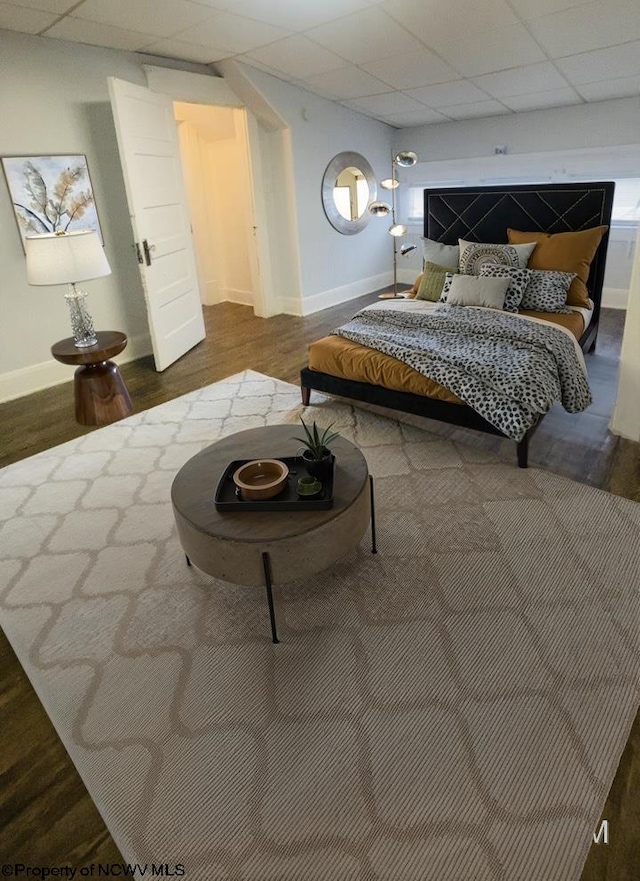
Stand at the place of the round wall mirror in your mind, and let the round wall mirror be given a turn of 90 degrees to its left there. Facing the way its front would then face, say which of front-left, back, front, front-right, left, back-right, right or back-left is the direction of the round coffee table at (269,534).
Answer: back-right

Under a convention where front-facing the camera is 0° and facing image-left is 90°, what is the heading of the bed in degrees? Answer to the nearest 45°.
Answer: approximately 45°

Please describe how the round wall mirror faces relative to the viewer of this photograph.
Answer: facing the viewer and to the right of the viewer

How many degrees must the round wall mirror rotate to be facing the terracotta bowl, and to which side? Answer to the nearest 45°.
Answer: approximately 45° to its right

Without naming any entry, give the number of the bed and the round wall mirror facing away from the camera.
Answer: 0

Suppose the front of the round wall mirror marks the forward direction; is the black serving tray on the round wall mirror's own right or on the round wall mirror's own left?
on the round wall mirror's own right

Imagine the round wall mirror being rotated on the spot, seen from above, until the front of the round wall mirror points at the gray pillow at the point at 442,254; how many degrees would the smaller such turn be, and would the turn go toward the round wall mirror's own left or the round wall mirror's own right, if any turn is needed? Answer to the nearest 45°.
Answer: approximately 45° to the round wall mirror's own right

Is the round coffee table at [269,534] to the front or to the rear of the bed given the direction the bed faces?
to the front

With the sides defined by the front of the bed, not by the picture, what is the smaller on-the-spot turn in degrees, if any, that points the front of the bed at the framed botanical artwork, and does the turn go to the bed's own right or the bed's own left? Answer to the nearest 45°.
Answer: approximately 45° to the bed's own right

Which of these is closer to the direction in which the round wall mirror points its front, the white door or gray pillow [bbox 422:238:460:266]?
the gray pillow

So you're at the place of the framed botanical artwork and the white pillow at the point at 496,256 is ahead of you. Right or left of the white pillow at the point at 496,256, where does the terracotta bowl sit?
right
